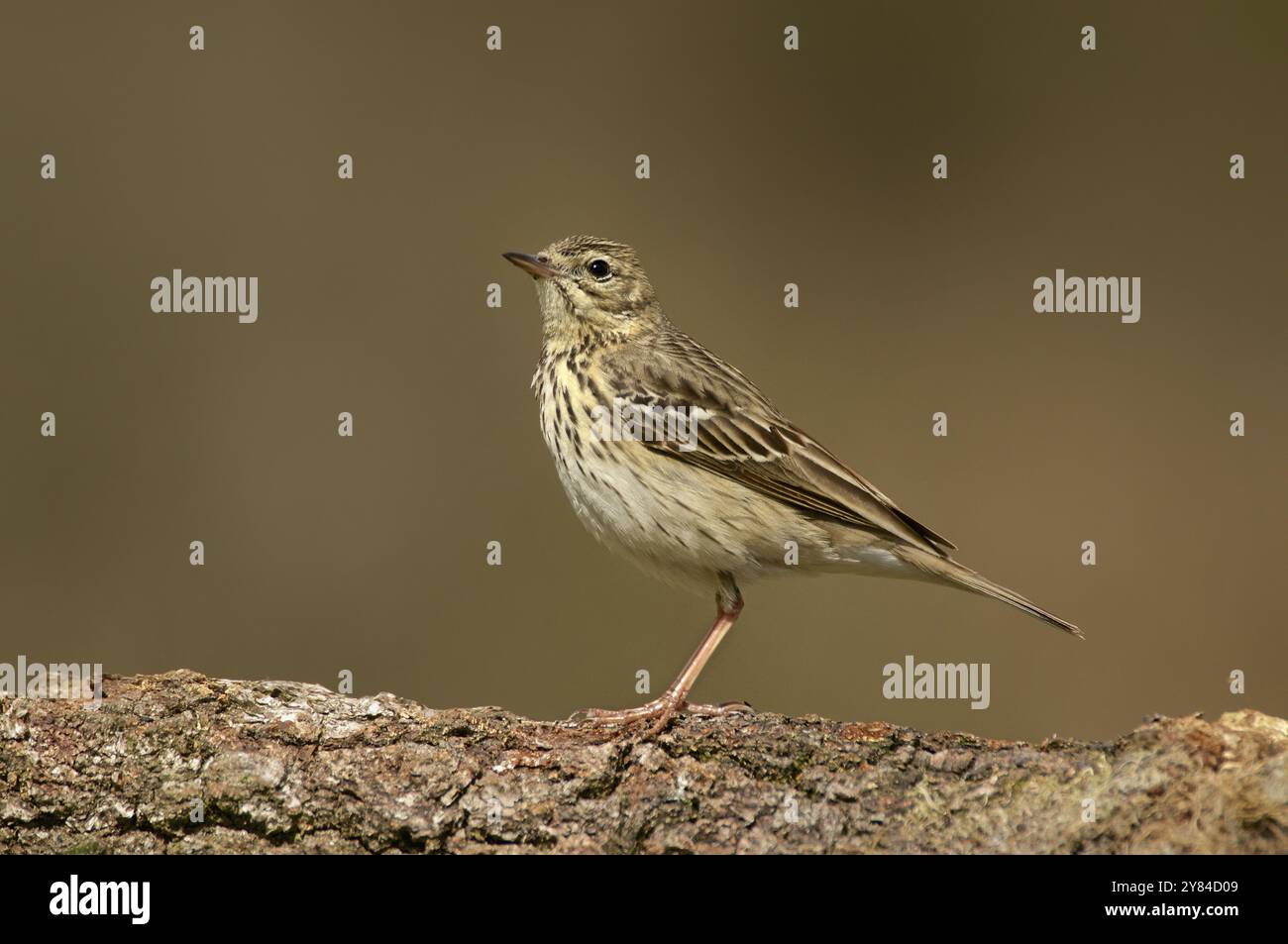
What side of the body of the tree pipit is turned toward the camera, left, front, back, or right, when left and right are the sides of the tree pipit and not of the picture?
left
